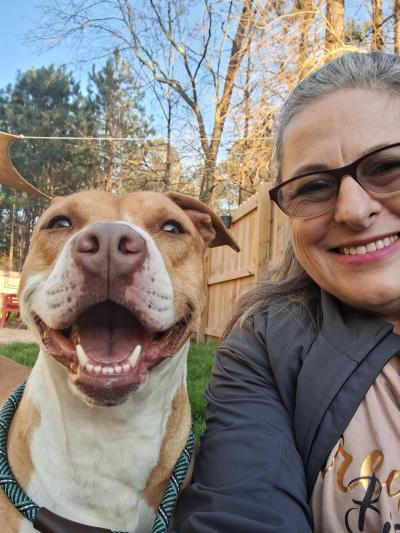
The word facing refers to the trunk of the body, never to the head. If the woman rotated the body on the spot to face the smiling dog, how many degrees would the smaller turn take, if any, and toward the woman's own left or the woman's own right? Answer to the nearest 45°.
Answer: approximately 90° to the woman's own right

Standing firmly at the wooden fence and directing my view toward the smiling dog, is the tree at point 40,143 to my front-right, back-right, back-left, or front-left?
back-right

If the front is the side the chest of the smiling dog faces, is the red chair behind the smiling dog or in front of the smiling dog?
behind

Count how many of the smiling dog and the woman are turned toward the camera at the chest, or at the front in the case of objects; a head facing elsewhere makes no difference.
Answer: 2

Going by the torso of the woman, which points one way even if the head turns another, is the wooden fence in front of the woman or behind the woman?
behind

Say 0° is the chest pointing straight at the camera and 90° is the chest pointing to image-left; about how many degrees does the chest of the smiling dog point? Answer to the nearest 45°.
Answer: approximately 0°

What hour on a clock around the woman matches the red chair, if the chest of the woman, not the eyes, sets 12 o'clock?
The red chair is roughly at 5 o'clock from the woman.

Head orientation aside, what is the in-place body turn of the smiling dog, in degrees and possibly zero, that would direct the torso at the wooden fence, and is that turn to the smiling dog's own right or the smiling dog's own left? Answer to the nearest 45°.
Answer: approximately 180°

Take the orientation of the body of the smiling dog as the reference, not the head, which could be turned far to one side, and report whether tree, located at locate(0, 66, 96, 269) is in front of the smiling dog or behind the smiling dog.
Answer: behind

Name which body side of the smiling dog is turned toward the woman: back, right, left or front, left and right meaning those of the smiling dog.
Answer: left
